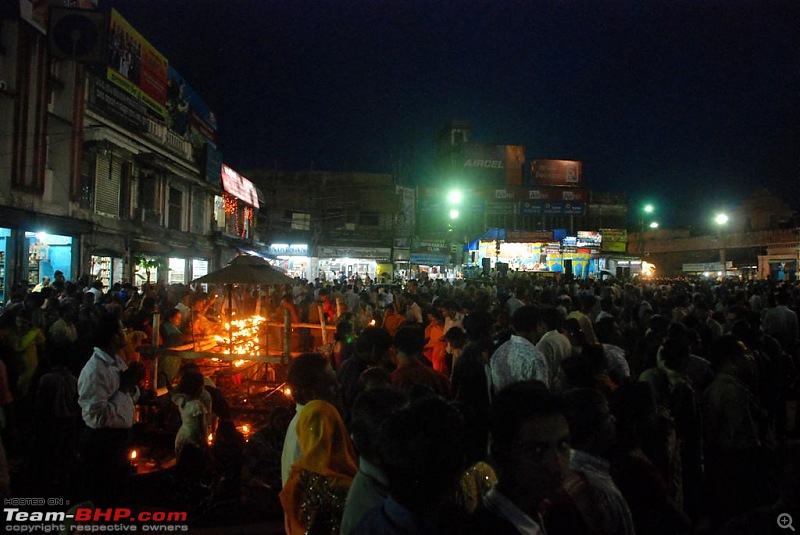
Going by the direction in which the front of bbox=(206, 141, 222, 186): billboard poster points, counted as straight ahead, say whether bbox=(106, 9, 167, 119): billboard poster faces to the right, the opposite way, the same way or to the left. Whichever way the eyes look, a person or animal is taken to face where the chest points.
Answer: the same way

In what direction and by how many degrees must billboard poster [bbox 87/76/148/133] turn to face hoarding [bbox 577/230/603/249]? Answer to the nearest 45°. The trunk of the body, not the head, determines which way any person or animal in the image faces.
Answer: approximately 45° to its left

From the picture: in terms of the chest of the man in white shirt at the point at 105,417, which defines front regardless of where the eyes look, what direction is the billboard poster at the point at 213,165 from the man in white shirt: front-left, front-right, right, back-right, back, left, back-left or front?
left

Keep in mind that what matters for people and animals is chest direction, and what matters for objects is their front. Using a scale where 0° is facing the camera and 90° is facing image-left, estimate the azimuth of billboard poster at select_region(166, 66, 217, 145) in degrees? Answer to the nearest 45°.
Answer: approximately 315°

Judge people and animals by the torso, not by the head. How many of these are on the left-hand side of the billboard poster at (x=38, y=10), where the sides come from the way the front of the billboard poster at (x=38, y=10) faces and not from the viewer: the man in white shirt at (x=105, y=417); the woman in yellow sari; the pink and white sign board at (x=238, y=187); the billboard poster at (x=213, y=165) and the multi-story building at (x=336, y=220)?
3

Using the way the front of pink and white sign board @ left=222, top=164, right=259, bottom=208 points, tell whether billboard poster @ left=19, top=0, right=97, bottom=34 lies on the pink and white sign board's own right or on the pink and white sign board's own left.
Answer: on the pink and white sign board's own right

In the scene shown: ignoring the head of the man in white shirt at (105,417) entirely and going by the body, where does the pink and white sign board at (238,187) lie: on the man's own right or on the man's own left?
on the man's own left

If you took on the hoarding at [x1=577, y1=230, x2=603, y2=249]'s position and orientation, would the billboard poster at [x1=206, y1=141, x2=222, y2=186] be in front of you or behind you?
in front

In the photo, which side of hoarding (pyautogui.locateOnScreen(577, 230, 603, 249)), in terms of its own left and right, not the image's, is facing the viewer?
front

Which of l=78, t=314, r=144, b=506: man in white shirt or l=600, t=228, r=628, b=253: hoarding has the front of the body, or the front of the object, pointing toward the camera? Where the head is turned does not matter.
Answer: the hoarding

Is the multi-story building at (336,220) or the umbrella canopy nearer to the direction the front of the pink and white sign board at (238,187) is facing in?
the umbrella canopy

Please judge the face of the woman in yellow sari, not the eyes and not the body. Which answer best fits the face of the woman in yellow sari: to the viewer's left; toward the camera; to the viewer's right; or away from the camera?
away from the camera

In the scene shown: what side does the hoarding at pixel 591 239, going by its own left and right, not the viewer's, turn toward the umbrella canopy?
front

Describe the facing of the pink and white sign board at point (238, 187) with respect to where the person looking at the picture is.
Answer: facing the viewer and to the right of the viewer

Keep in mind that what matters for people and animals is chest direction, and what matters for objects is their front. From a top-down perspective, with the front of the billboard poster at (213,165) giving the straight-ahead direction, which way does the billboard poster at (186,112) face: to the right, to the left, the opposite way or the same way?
the same way
